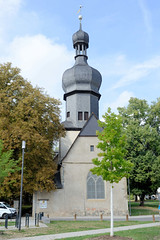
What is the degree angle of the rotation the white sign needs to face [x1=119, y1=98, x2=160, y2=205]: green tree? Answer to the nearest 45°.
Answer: approximately 135° to its left

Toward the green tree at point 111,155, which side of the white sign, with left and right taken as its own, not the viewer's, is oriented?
front

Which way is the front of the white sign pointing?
toward the camera

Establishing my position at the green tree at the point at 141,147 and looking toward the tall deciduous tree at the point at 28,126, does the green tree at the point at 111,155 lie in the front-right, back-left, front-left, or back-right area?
front-left

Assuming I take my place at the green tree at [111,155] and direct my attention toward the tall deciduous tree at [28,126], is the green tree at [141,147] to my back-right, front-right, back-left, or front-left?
front-right
